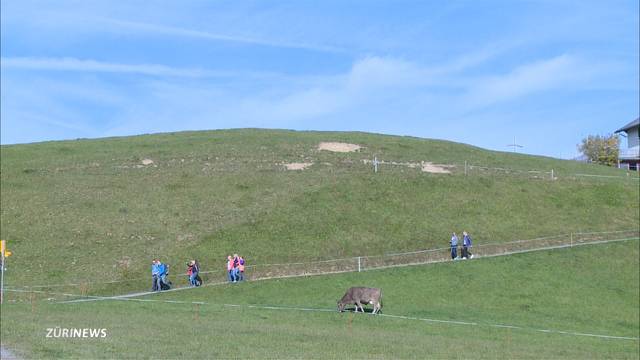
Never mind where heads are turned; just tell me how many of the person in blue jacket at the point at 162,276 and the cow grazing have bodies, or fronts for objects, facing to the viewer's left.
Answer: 2

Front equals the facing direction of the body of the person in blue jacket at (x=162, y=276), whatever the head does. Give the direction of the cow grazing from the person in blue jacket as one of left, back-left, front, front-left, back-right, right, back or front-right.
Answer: back-left

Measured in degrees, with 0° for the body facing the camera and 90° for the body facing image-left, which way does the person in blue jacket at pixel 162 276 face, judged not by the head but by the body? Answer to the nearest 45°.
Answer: approximately 90°

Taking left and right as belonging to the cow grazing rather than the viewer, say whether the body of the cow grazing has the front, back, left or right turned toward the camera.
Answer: left
